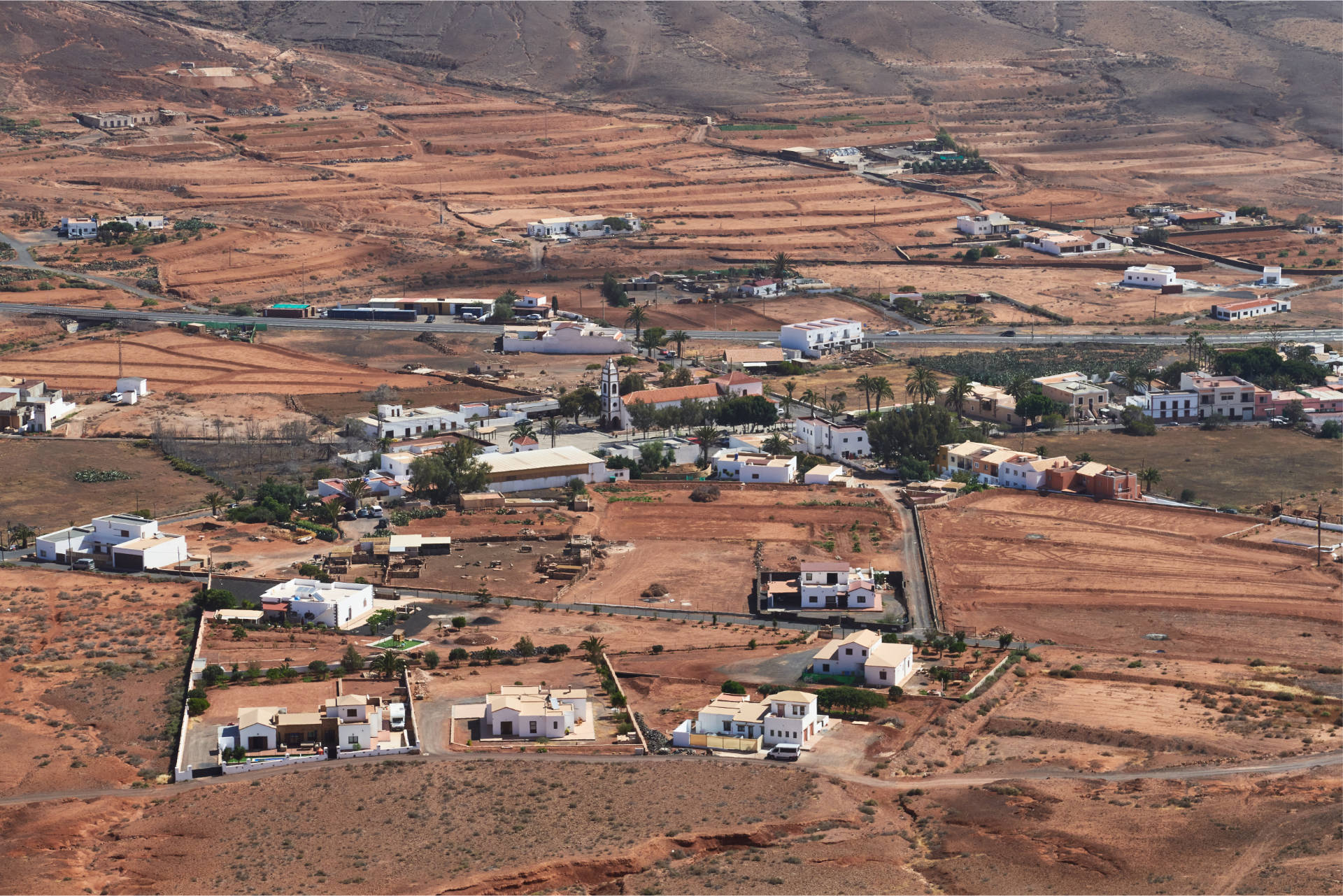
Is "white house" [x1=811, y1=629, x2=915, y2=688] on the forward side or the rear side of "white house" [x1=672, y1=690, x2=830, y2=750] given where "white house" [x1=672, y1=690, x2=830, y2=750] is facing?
on the rear side

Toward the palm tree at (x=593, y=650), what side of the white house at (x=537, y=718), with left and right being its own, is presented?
back

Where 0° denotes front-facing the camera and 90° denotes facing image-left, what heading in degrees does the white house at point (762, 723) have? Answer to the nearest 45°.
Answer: approximately 0°

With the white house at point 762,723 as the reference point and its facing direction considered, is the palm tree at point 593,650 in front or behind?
behind

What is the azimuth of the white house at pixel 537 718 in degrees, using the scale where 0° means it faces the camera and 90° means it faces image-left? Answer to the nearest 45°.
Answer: approximately 0°

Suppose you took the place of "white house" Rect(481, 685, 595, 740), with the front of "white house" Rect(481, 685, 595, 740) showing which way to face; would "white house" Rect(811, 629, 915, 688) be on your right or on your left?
on your left

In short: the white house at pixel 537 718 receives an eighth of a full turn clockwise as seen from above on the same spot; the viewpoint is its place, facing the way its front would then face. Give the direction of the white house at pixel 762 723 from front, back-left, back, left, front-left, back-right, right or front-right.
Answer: back-left
